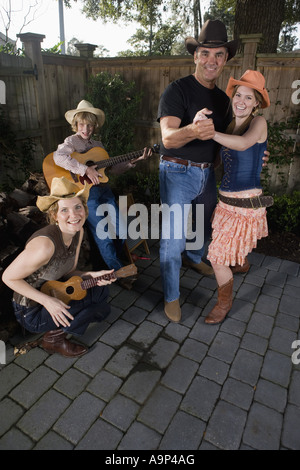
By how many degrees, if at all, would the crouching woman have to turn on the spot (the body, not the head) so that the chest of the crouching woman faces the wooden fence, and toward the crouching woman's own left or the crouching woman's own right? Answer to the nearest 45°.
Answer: approximately 135° to the crouching woman's own left

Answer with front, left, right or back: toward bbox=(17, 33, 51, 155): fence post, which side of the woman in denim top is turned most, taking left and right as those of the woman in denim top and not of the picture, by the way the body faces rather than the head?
right

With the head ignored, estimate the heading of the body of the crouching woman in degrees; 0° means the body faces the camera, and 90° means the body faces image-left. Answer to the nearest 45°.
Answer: approximately 315°

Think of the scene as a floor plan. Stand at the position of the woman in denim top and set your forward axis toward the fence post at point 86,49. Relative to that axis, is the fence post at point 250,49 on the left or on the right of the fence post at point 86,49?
right

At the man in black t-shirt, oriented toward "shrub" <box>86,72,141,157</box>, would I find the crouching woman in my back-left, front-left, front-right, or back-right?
back-left

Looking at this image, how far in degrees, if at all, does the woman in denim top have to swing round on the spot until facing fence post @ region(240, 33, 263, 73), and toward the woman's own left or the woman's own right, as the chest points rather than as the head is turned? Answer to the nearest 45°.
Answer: approximately 135° to the woman's own right

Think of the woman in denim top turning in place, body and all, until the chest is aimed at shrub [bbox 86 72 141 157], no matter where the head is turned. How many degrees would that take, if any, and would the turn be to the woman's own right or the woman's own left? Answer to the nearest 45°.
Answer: approximately 90° to the woman's own right

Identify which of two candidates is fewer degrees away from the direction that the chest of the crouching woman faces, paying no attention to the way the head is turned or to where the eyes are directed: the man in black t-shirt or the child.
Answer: the man in black t-shirt

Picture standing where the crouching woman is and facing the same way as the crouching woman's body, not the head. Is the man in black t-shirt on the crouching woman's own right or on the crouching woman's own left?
on the crouching woman's own left

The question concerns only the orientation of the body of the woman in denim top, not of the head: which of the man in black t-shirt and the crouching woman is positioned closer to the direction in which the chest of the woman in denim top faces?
the crouching woman

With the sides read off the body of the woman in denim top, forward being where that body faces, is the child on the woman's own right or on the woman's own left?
on the woman's own right

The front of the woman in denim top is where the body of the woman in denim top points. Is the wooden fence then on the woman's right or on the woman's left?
on the woman's right
